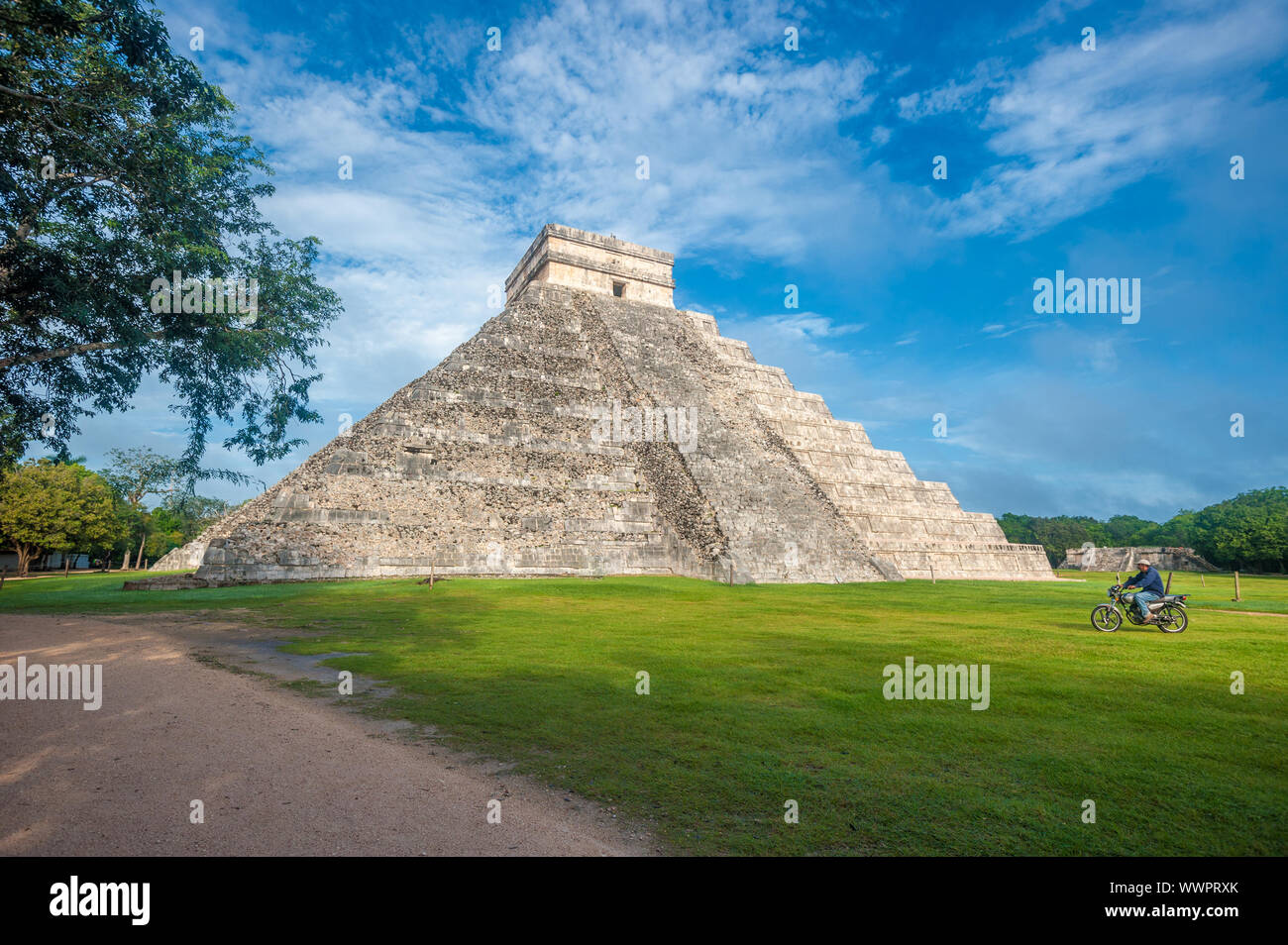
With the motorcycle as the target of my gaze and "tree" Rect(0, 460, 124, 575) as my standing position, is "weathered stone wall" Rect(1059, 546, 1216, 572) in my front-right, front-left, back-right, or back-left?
front-left

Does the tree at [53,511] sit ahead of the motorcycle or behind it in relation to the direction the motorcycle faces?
ahead

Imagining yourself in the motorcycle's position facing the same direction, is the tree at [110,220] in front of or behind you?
in front

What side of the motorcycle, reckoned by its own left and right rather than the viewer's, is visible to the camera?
left

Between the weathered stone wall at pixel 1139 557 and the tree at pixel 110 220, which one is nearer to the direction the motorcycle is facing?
the tree

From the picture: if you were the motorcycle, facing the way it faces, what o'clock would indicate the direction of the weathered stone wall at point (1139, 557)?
The weathered stone wall is roughly at 3 o'clock from the motorcycle.

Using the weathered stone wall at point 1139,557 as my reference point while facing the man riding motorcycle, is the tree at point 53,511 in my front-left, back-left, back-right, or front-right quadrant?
front-right
